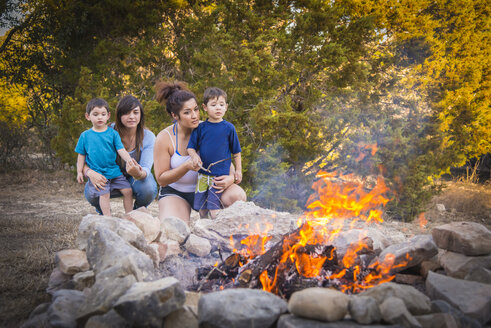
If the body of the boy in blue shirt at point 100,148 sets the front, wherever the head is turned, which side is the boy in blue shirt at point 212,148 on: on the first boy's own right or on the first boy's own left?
on the first boy's own left

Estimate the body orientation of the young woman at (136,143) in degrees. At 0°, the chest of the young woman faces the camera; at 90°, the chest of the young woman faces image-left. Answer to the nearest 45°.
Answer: approximately 0°

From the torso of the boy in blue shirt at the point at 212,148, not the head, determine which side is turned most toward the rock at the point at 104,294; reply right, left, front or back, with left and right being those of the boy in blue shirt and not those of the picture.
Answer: front

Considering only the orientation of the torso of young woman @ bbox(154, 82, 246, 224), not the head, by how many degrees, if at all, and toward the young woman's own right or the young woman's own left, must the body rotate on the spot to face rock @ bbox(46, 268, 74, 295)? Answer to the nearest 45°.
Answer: approximately 90° to the young woman's own right

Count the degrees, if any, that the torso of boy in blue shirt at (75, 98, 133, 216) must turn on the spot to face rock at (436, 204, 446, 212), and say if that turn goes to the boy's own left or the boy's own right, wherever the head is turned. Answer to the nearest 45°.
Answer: approximately 90° to the boy's own left

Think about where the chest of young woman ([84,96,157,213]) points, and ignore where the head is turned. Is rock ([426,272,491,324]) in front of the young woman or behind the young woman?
in front

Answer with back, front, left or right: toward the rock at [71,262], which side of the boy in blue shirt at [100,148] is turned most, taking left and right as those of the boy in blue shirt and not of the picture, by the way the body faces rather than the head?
front
